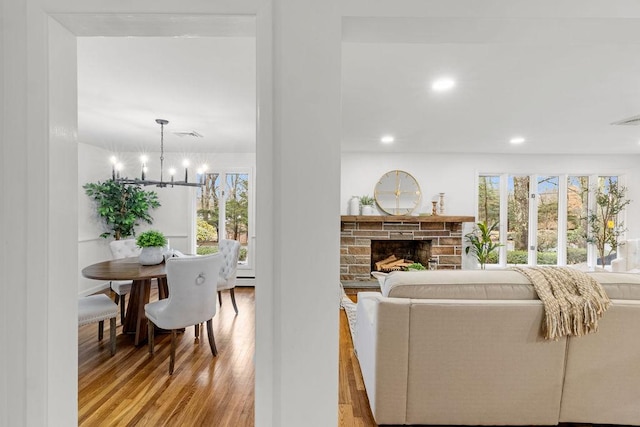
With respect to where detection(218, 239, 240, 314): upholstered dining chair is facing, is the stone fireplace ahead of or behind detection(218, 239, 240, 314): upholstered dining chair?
behind

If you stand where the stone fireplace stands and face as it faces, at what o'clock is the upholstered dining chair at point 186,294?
The upholstered dining chair is roughly at 1 o'clock from the stone fireplace.

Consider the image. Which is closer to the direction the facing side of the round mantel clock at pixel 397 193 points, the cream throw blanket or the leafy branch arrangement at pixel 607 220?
the cream throw blanket

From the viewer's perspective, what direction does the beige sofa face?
away from the camera

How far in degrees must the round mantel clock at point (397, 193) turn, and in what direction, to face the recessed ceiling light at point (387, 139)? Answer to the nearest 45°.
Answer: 0° — it already faces it

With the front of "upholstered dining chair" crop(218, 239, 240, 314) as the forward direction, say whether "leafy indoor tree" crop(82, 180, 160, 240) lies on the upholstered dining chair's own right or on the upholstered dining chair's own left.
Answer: on the upholstered dining chair's own right

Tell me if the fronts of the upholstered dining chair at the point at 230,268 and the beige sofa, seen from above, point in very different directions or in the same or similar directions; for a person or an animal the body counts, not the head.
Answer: very different directions

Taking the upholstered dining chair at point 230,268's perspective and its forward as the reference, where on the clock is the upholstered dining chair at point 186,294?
the upholstered dining chair at point 186,294 is roughly at 11 o'clock from the upholstered dining chair at point 230,268.

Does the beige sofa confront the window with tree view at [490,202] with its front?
yes

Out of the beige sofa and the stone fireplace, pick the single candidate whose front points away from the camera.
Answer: the beige sofa

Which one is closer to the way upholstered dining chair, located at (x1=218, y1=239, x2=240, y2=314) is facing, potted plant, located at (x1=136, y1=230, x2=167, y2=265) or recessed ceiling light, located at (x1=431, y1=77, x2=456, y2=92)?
the potted plant
